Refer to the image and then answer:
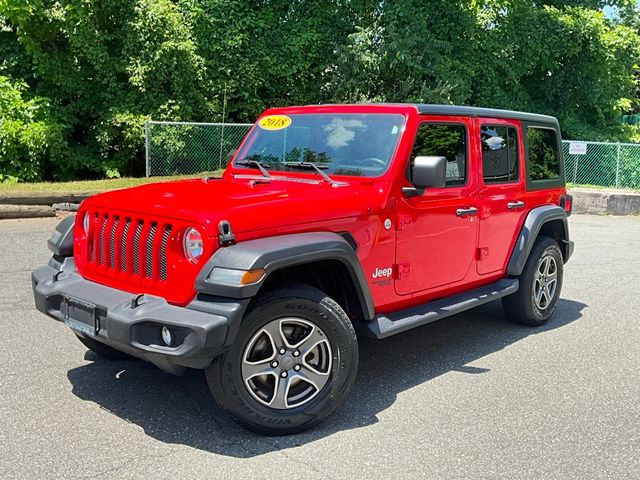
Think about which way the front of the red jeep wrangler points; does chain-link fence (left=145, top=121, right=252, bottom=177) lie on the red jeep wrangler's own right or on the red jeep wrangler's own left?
on the red jeep wrangler's own right

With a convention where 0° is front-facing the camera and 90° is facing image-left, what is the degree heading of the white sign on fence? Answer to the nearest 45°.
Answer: approximately 0°

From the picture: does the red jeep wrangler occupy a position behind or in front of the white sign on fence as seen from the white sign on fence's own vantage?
in front

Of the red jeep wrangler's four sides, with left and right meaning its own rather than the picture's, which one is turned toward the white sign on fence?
back

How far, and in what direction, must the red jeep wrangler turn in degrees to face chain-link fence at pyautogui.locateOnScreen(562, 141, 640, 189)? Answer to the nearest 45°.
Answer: approximately 180°

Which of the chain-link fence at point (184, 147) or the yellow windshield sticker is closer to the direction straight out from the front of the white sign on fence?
the yellow windshield sticker

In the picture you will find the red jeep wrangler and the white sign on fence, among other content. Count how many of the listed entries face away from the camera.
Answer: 0

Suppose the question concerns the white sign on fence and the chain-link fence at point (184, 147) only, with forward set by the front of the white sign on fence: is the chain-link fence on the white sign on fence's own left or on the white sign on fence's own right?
on the white sign on fence's own right

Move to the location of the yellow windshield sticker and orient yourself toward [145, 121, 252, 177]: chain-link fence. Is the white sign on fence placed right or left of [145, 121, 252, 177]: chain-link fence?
right

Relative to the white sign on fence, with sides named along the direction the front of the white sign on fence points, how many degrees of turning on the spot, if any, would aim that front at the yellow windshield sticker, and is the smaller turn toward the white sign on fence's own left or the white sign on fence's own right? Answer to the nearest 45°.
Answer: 0° — it already faces it
